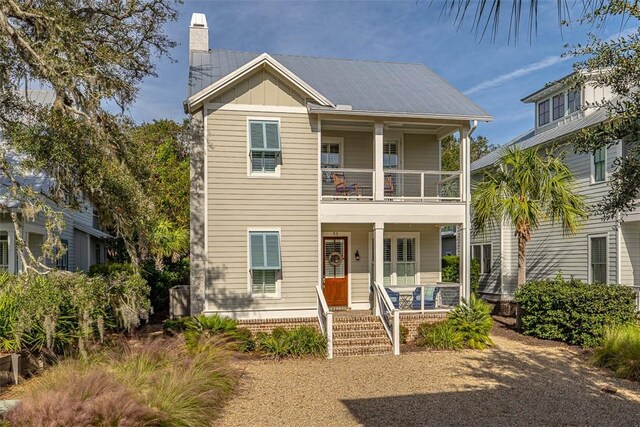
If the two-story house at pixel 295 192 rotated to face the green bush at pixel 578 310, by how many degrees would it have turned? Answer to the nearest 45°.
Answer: approximately 90° to its left

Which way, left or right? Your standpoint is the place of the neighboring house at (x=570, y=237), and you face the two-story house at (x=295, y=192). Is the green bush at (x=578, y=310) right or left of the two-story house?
left

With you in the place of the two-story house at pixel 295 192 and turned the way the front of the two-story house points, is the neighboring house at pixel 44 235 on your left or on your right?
on your right

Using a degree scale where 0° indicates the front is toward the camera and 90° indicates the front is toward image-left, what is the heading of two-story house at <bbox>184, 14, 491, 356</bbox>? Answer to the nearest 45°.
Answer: approximately 0°

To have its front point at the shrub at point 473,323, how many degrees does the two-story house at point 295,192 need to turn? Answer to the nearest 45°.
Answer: approximately 90° to its left

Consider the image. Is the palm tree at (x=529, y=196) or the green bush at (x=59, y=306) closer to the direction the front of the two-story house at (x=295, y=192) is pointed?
the green bush

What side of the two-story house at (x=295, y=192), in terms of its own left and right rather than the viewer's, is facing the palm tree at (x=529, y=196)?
left

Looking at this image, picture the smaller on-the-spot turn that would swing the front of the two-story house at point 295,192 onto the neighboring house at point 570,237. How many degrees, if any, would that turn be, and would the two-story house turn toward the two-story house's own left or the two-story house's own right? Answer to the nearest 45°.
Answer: approximately 135° to the two-story house's own left
